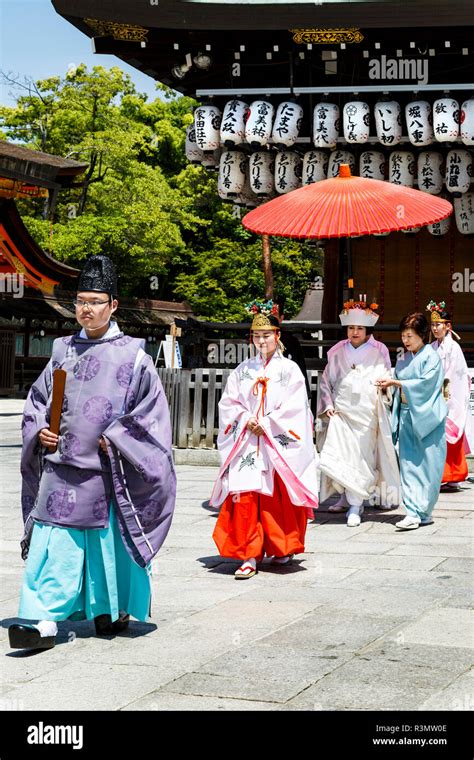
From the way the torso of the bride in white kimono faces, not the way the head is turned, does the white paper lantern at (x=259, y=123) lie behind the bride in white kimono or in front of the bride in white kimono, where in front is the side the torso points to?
behind

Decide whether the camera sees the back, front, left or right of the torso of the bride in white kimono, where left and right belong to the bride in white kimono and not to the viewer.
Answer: front

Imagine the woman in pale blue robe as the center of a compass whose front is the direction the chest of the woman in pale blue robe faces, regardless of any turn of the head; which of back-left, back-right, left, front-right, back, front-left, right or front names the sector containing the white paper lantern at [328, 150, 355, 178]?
back-right

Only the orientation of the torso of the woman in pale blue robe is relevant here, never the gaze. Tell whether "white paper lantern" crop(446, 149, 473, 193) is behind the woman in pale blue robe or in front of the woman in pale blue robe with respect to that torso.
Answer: behind

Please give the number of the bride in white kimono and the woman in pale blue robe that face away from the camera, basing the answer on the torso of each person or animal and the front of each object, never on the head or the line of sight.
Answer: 0

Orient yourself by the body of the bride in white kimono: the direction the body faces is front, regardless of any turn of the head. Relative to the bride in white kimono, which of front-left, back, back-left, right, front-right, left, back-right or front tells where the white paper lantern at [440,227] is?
back

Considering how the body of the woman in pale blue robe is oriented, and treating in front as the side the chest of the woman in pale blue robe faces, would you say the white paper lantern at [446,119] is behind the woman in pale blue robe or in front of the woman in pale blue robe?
behind

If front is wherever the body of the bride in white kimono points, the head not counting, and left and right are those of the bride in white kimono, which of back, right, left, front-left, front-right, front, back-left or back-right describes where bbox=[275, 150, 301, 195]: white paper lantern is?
back

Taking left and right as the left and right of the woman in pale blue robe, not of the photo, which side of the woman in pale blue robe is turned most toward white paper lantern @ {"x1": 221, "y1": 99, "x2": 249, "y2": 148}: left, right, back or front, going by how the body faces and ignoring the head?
right

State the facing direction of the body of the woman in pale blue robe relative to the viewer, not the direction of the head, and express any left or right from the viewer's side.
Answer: facing the viewer and to the left of the viewer

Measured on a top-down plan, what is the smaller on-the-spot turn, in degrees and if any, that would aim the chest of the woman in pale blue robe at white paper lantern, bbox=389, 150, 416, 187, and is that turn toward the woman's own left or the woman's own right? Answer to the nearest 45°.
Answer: approximately 135° to the woman's own right
